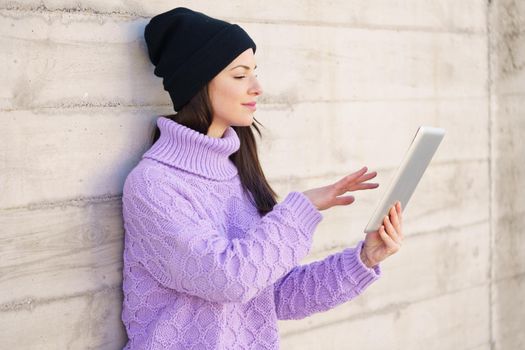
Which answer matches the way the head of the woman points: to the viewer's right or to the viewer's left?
to the viewer's right

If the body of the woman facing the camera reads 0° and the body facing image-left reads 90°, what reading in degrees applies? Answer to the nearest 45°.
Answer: approximately 315°
